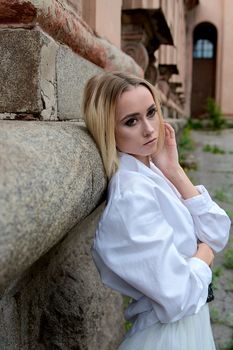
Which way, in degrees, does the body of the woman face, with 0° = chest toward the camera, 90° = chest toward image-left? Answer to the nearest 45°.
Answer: approximately 270°

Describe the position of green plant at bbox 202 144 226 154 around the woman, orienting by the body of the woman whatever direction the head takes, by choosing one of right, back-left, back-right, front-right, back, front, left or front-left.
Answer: left

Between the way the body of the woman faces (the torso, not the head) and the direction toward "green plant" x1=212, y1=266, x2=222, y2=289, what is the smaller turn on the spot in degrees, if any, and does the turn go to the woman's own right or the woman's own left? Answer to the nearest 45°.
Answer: approximately 90° to the woman's own left

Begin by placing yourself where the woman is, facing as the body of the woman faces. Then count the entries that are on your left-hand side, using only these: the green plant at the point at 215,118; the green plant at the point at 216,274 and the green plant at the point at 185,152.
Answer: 3

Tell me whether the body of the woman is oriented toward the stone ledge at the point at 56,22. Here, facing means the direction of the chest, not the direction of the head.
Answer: no

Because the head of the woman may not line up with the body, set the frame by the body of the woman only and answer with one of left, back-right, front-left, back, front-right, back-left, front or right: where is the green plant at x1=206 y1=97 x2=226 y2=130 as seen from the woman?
left

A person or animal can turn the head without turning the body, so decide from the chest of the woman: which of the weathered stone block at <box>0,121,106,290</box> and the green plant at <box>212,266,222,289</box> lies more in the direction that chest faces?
the green plant

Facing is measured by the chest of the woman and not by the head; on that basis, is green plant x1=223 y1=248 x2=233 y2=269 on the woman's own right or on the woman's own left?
on the woman's own left
